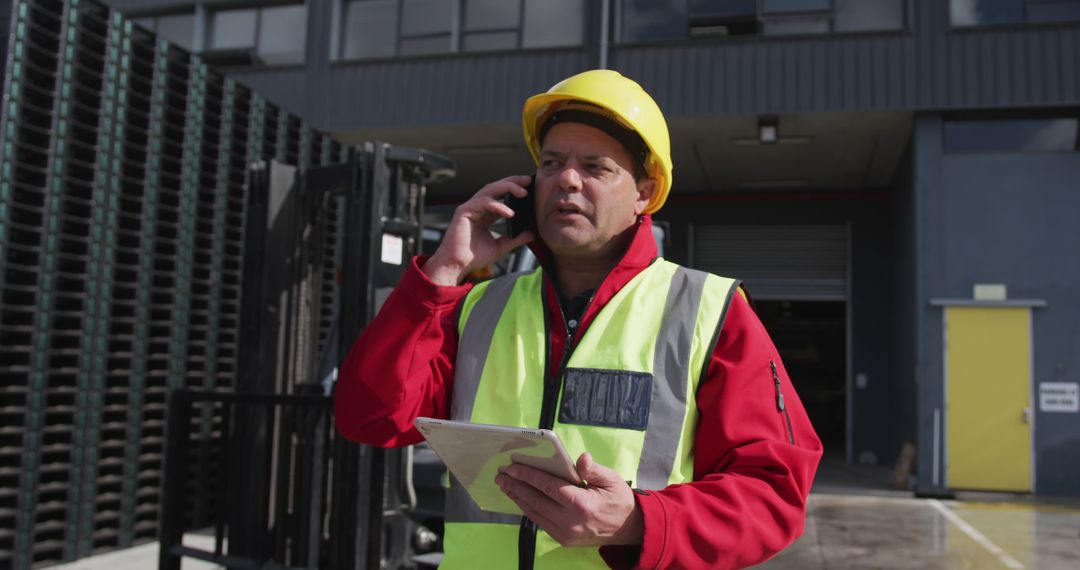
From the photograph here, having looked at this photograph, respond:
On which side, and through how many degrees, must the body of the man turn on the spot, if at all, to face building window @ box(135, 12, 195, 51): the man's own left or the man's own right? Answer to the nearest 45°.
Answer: approximately 90° to the man's own right

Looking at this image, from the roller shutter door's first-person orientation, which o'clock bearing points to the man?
The man is roughly at 12 o'clock from the roller shutter door.

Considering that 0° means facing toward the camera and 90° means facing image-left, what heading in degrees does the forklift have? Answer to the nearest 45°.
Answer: approximately 45°

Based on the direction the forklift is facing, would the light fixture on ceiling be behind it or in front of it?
behind

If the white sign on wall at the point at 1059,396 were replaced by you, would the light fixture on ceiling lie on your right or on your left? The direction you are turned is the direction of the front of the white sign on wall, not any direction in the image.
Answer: on your right

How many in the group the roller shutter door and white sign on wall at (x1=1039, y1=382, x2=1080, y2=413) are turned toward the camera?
2

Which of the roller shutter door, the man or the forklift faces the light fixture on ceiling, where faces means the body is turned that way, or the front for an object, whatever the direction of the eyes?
the roller shutter door

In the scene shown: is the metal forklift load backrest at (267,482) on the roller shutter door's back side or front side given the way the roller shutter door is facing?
on the front side

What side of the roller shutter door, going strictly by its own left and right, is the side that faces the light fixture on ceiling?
front

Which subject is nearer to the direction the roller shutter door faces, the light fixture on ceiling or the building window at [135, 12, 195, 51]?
the light fixture on ceiling

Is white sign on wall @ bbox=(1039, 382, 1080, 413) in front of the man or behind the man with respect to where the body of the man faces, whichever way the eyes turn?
behind

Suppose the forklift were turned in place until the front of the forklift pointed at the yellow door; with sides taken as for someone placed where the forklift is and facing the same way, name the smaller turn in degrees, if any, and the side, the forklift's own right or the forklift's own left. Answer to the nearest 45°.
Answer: approximately 180°
